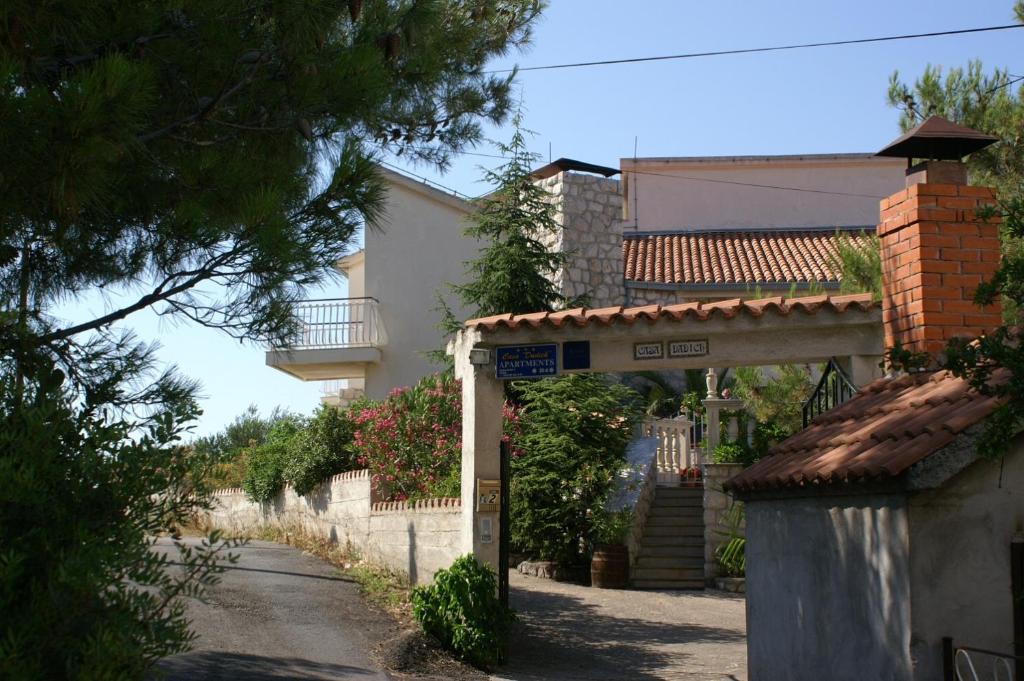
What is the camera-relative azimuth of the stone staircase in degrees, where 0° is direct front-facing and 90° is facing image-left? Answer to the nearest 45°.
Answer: approximately 0°

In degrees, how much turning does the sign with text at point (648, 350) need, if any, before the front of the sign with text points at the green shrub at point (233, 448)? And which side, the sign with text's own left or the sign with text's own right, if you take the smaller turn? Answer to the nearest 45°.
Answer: approximately 135° to the sign with text's own right

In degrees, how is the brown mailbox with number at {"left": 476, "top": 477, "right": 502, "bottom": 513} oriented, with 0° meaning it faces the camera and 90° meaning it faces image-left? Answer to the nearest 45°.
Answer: approximately 0°

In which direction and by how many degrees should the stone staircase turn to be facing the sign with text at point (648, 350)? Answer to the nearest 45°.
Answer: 0° — it already faces it

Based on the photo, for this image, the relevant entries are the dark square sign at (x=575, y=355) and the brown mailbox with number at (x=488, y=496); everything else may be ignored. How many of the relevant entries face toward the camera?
2

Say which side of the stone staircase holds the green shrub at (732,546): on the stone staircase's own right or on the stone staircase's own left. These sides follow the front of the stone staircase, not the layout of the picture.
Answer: on the stone staircase's own left

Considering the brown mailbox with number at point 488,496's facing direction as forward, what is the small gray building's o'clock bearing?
The small gray building is roughly at 11 o'clock from the brown mailbox with number.

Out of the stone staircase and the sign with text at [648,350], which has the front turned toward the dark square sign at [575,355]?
the stone staircase
